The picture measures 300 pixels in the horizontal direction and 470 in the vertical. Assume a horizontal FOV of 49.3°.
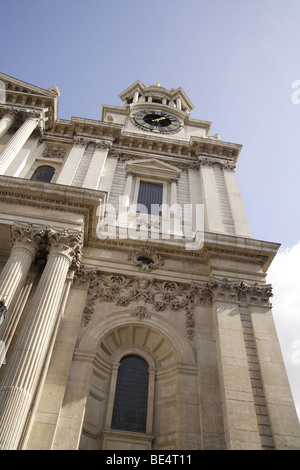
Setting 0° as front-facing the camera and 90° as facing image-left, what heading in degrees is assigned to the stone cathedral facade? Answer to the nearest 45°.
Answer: approximately 0°
